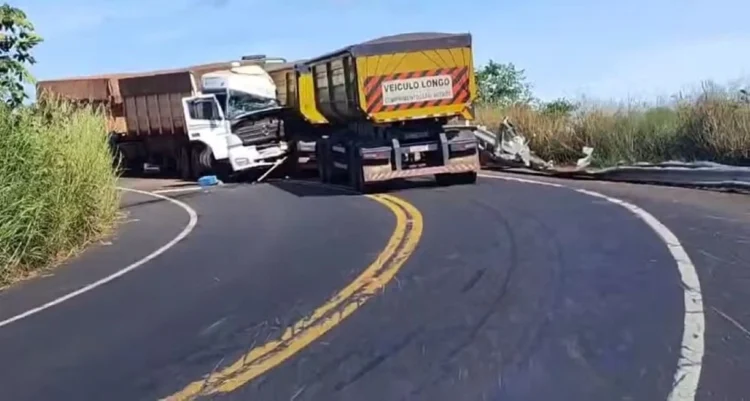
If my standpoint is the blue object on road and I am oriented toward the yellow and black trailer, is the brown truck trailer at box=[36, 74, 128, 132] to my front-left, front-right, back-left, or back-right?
back-left

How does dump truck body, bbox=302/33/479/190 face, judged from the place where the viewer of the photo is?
facing away from the viewer and to the left of the viewer
